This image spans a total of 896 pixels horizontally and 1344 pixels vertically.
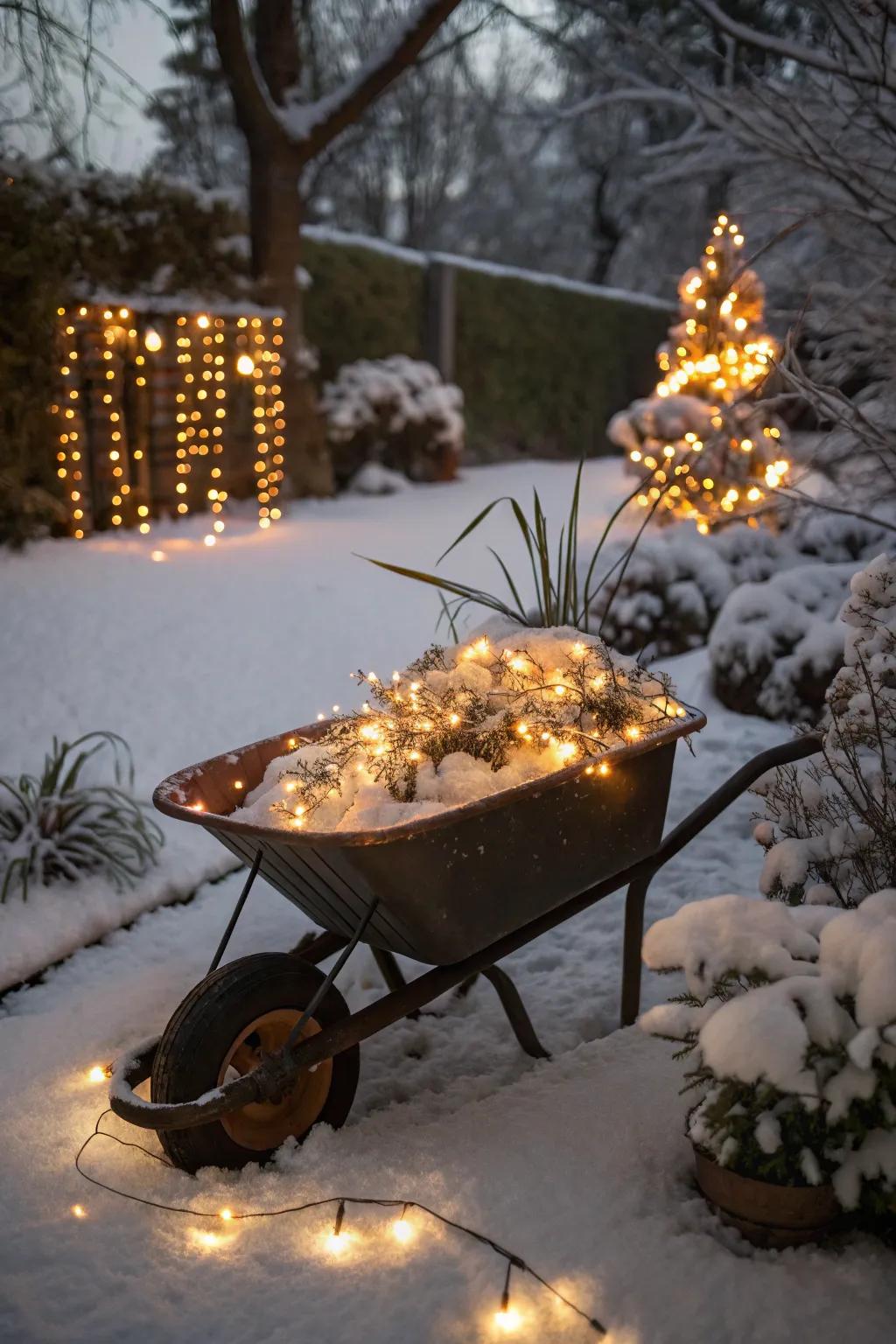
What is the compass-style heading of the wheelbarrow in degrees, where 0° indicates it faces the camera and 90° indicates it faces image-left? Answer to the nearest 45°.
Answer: approximately 45°

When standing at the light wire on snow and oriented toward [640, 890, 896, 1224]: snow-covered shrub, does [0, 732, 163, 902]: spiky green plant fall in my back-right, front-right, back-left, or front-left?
back-left

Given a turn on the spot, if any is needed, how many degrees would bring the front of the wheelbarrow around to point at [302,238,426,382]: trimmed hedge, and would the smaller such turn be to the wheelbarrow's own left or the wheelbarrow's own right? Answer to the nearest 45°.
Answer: approximately 135° to the wheelbarrow's own right

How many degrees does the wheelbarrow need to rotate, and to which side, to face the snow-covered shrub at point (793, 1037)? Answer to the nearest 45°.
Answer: approximately 90° to its left

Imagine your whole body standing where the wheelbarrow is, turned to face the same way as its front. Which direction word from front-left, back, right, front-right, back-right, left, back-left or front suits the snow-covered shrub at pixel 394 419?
back-right

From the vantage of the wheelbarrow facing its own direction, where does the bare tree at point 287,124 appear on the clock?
The bare tree is roughly at 4 o'clock from the wheelbarrow.

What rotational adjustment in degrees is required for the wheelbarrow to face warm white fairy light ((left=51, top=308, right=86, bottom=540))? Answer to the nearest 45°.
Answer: approximately 90° to its right

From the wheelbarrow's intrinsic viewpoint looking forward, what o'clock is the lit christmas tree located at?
The lit christmas tree is roughly at 5 o'clock from the wheelbarrow.

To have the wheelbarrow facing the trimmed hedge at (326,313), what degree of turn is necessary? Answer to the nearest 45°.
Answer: approximately 135° to its right
